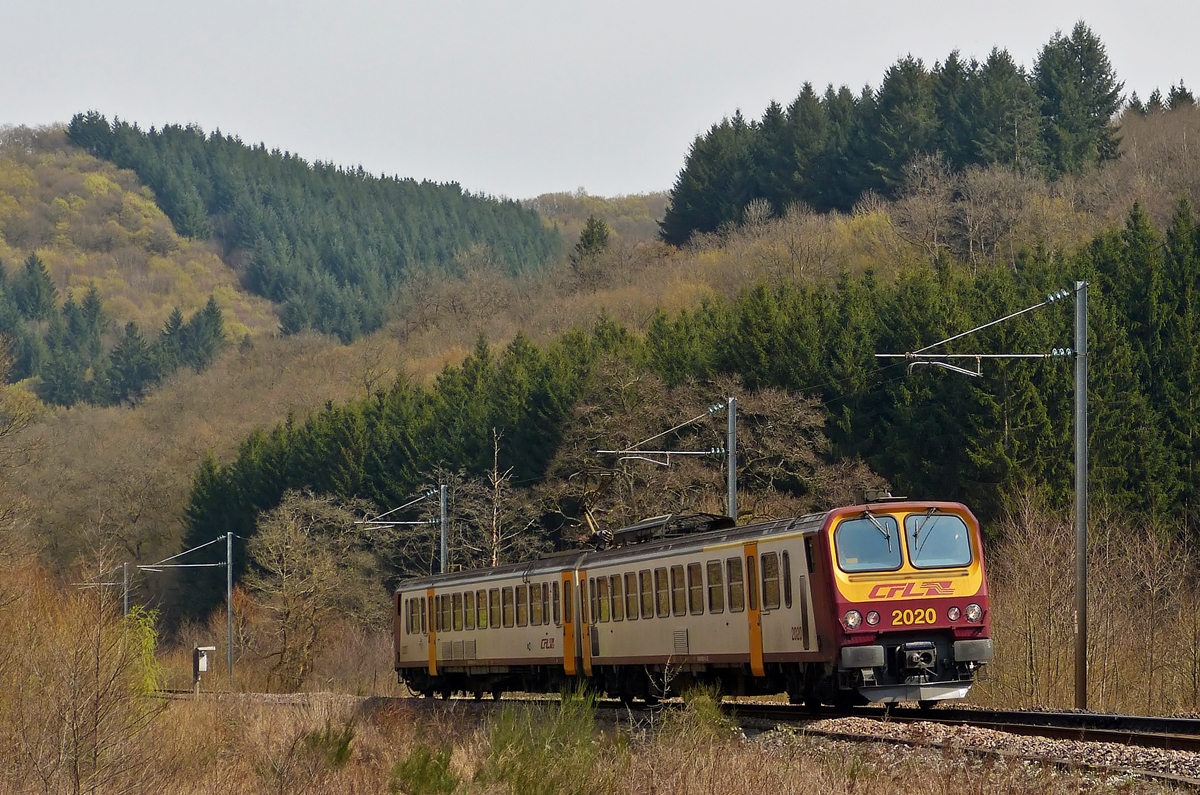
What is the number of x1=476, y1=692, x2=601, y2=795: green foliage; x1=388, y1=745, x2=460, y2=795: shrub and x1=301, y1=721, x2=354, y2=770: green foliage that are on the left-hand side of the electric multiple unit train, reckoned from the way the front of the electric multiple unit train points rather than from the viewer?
0

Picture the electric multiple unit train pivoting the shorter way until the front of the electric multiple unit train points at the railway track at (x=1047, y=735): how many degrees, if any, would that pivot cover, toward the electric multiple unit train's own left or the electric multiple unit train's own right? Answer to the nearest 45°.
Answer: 0° — it already faces it

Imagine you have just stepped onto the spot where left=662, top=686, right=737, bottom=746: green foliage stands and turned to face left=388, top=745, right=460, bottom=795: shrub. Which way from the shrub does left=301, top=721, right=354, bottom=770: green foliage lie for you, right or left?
right

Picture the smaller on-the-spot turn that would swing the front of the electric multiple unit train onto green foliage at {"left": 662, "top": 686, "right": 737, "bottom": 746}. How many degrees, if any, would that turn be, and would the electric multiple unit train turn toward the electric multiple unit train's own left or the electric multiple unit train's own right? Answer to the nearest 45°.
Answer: approximately 45° to the electric multiple unit train's own right

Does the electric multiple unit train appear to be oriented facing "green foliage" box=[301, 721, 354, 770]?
no

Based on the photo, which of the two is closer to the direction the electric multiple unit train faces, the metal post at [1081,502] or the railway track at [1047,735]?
the railway track

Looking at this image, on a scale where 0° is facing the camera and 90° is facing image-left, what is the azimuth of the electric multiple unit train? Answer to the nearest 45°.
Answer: approximately 315°

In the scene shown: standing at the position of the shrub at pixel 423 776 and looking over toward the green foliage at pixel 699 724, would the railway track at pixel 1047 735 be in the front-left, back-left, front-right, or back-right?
front-right

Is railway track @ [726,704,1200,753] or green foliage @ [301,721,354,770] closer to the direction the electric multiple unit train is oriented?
the railway track

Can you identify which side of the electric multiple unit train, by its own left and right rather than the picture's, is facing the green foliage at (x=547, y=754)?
right

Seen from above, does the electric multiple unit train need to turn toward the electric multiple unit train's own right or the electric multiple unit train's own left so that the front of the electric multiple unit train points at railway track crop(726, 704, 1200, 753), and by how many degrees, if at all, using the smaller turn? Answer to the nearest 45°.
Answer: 0° — it already faces it

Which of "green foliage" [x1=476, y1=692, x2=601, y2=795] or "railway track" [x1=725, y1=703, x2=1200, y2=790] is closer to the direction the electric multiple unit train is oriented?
the railway track

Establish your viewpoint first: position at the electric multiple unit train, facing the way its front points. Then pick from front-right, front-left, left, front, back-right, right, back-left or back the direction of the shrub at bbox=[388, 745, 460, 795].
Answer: right

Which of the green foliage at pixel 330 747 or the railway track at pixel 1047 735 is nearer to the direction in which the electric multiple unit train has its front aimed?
the railway track
